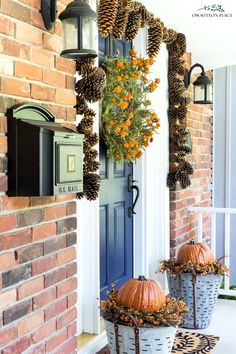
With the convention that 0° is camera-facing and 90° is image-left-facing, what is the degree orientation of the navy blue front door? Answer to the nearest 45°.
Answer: approximately 315°

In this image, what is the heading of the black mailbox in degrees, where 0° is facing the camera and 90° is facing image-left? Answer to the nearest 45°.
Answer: approximately 315°

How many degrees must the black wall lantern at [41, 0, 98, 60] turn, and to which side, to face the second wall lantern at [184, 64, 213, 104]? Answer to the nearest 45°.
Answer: approximately 90° to its left

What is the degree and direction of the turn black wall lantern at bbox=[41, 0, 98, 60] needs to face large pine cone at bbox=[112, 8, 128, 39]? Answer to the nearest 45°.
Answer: approximately 135° to its left

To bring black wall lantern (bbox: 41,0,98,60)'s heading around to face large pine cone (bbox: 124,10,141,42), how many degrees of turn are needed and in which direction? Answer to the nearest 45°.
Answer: approximately 135° to its left

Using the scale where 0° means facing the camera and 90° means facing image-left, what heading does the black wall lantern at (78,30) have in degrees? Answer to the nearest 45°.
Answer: approximately 315°
